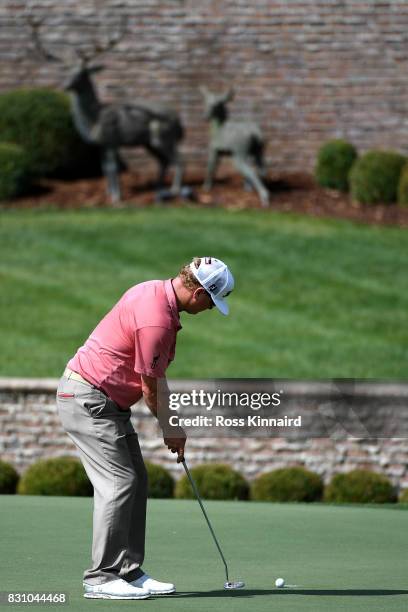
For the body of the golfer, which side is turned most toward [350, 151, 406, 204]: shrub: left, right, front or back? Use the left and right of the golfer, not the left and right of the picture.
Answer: left

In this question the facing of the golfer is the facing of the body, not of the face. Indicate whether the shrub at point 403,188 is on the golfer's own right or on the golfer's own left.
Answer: on the golfer's own left

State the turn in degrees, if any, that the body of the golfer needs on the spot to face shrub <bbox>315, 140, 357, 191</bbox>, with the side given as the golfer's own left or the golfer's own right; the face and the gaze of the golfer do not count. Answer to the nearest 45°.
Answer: approximately 90° to the golfer's own left

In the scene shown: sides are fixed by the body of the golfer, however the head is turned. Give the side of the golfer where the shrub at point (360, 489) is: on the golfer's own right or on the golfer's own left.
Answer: on the golfer's own left

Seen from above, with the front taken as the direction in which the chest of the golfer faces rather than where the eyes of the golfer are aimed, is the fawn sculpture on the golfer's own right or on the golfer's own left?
on the golfer's own left

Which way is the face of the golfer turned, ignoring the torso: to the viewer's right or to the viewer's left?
to the viewer's right

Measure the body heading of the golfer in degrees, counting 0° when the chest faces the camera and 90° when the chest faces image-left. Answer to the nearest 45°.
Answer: approximately 270°

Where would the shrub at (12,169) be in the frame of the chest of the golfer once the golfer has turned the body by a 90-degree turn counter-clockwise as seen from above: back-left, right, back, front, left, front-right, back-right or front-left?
front

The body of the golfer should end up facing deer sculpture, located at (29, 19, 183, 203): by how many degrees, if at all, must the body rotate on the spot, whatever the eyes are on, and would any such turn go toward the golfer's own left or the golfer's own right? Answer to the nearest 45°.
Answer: approximately 90° to the golfer's own left

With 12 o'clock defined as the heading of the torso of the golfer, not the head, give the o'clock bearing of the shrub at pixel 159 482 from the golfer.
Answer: The shrub is roughly at 9 o'clock from the golfer.

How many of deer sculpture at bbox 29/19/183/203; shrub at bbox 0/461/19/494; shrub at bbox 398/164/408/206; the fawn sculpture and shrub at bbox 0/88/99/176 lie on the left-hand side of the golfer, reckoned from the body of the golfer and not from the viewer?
5

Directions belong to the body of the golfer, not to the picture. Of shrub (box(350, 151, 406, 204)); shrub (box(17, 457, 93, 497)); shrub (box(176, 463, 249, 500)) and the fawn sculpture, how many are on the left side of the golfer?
4

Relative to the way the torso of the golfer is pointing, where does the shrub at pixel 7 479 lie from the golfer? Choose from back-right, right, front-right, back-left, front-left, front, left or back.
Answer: left

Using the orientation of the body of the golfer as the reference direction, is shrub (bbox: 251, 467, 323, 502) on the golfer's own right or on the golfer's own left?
on the golfer's own left

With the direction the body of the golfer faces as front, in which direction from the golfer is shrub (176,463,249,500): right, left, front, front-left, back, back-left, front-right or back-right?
left

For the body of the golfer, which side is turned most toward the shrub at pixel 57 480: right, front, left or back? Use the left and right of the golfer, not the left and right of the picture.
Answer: left

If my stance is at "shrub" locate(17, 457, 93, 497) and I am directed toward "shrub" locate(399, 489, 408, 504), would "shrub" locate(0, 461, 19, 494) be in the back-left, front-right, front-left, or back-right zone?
back-left
